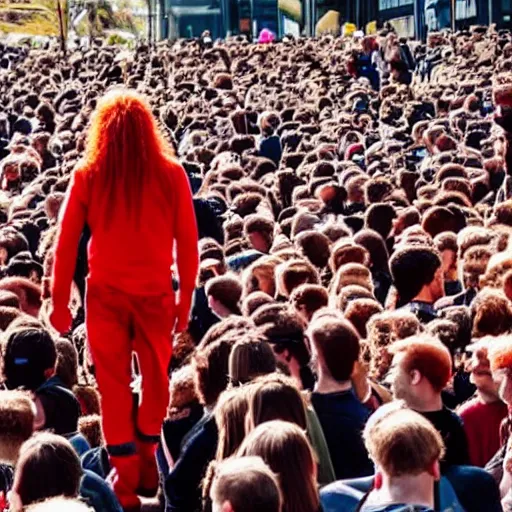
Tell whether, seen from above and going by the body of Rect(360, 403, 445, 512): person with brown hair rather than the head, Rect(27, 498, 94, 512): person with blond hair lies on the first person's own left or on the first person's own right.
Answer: on the first person's own left

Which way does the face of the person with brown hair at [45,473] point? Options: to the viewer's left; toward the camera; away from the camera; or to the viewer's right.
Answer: away from the camera

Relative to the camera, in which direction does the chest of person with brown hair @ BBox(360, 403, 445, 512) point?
away from the camera

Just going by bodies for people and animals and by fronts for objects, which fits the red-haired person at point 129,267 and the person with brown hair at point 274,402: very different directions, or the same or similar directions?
same or similar directions

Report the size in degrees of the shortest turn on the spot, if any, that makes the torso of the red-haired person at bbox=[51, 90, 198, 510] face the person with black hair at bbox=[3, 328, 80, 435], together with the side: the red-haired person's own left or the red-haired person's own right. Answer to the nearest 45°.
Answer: approximately 90° to the red-haired person's own left

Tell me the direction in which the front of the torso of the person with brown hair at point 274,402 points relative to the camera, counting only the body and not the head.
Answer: away from the camera

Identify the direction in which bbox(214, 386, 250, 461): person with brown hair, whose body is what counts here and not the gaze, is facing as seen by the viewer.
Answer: away from the camera

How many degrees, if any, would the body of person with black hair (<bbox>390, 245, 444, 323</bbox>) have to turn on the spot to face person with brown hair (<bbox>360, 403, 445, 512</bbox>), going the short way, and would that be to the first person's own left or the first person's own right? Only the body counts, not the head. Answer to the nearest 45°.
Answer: approximately 135° to the first person's own right

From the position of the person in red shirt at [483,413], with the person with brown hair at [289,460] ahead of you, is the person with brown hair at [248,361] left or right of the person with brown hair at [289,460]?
right

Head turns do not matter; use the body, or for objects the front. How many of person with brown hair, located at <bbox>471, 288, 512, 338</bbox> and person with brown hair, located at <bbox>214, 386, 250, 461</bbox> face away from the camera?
2

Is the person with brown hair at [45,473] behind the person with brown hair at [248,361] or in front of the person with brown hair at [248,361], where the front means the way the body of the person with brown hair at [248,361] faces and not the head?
behind

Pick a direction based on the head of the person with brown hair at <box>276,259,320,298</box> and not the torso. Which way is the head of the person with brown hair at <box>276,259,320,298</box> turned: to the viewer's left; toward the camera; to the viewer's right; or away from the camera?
away from the camera

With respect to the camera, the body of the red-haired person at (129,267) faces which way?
away from the camera

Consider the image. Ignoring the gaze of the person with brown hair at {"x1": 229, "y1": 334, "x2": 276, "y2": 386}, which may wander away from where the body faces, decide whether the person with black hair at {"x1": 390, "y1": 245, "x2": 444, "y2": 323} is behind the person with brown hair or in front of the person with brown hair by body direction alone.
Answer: in front
